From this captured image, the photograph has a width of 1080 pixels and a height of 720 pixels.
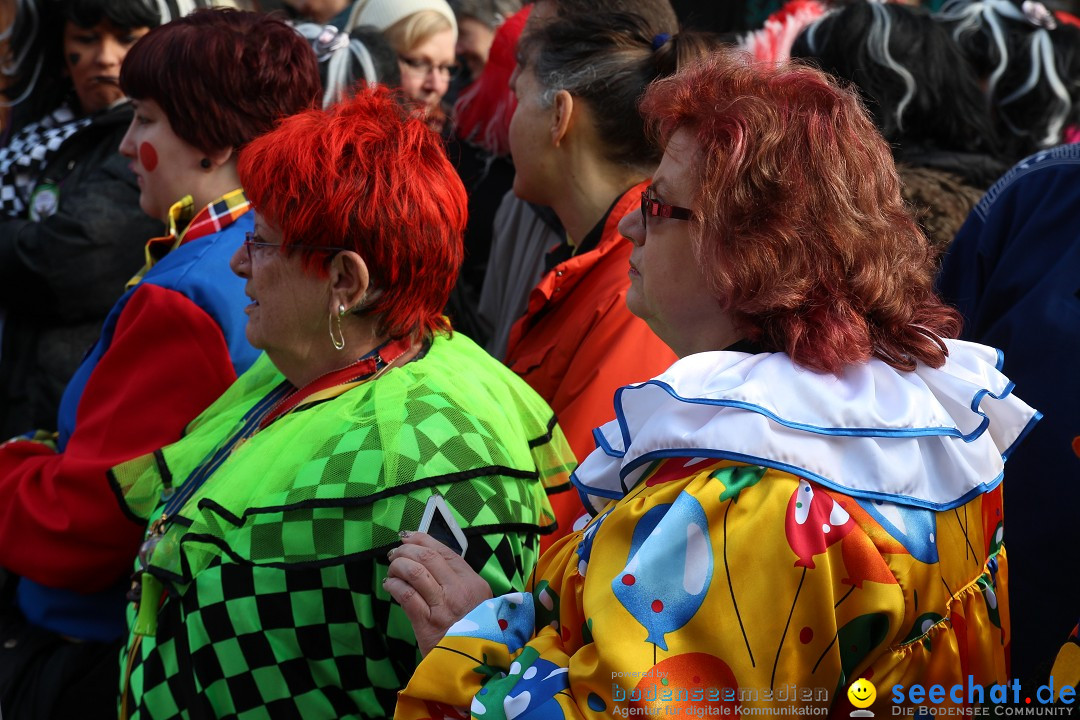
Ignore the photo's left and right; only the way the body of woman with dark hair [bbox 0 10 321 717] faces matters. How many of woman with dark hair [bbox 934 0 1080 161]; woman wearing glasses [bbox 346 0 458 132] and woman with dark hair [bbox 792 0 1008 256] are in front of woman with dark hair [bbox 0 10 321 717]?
0

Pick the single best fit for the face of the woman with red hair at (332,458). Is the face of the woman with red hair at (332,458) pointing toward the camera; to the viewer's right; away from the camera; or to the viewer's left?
to the viewer's left

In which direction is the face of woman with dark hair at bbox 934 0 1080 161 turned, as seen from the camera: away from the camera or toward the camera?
away from the camera

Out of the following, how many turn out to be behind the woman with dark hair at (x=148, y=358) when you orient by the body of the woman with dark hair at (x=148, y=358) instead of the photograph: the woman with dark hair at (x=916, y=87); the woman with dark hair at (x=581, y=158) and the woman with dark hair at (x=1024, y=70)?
3

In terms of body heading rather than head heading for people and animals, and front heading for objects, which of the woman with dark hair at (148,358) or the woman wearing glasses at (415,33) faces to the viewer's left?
the woman with dark hair

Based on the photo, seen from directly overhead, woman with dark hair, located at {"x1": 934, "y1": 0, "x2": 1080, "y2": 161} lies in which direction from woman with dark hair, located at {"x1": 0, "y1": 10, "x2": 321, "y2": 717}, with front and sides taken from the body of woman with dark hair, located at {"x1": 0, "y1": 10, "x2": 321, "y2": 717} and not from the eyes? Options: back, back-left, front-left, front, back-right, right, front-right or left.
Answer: back

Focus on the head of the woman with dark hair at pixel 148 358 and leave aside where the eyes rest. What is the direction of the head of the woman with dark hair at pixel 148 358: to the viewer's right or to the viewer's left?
to the viewer's left

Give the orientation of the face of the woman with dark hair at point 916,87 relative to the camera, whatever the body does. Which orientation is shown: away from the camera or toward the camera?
away from the camera

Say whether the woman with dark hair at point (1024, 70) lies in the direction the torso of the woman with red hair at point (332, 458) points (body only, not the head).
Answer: no

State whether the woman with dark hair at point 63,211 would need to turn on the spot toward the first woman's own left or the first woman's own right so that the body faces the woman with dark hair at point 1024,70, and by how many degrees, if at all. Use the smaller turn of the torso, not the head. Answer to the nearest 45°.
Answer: approximately 135° to the first woman's own left

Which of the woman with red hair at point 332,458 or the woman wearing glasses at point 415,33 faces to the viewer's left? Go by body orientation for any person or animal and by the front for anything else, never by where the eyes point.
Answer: the woman with red hair

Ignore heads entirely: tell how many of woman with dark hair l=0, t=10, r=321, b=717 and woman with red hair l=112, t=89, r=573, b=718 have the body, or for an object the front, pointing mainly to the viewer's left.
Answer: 2

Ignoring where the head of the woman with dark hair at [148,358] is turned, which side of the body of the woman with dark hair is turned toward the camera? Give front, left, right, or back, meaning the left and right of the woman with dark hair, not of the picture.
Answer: left

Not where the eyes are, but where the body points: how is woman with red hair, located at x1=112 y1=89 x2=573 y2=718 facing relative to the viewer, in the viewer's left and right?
facing to the left of the viewer

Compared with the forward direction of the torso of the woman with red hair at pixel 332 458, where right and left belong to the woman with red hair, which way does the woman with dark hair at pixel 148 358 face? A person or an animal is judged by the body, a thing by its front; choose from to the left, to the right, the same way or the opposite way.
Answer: the same way
